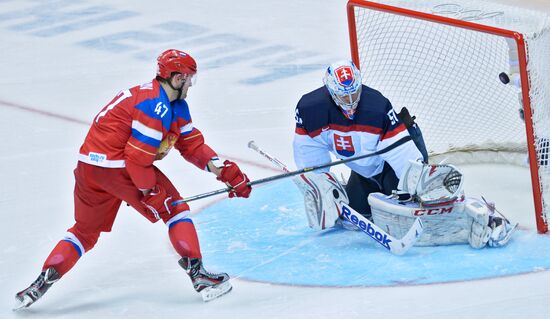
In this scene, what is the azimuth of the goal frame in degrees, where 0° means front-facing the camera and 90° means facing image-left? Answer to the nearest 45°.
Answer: approximately 45°

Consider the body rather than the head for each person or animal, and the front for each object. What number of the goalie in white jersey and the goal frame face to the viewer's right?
0

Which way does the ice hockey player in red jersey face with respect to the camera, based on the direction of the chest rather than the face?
to the viewer's right

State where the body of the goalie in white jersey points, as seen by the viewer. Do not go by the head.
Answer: toward the camera

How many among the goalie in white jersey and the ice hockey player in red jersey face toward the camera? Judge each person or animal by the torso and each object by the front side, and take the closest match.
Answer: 1

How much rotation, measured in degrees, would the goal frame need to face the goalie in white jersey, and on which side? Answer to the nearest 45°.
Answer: approximately 45° to its right

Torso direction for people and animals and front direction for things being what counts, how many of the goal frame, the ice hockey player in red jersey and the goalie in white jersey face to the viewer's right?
1

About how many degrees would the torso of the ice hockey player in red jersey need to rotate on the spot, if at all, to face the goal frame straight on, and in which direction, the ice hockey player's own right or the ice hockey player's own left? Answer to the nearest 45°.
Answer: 0° — they already face it

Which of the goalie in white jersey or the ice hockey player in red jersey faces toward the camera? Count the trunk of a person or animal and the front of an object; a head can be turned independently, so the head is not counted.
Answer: the goalie in white jersey

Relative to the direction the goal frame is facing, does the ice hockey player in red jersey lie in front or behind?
in front

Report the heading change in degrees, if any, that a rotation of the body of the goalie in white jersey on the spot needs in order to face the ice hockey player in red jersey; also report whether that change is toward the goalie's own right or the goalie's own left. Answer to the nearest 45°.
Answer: approximately 45° to the goalie's own right

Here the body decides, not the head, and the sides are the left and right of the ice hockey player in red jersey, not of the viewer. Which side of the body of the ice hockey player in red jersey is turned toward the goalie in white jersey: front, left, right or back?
front
